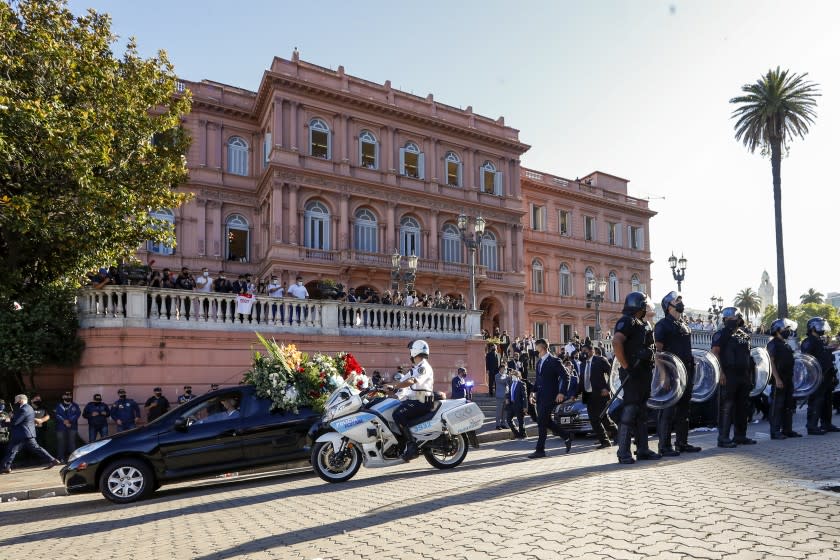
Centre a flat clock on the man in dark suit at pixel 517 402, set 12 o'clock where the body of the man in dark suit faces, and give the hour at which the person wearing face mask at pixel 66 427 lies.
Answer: The person wearing face mask is roughly at 1 o'clock from the man in dark suit.

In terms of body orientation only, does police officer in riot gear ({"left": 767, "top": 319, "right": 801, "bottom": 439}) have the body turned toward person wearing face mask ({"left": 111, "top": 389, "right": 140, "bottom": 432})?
no

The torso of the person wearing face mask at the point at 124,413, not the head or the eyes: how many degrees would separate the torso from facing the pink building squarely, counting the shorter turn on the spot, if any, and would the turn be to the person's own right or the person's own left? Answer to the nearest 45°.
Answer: approximately 135° to the person's own left

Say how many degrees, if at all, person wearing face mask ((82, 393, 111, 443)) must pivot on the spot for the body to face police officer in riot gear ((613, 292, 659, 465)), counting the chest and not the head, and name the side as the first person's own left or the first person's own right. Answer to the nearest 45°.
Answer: approximately 45° to the first person's own left

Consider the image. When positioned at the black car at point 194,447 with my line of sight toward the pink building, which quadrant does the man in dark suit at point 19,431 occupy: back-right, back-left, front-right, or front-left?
front-left

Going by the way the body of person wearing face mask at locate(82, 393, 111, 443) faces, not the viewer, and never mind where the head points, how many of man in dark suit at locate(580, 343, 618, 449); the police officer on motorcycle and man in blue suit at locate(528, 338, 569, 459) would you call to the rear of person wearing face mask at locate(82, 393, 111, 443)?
0

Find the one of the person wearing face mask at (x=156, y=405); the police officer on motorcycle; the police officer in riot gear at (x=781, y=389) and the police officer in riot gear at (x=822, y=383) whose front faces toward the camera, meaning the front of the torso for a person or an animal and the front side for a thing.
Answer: the person wearing face mask

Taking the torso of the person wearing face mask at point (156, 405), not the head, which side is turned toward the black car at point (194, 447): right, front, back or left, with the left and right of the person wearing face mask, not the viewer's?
front

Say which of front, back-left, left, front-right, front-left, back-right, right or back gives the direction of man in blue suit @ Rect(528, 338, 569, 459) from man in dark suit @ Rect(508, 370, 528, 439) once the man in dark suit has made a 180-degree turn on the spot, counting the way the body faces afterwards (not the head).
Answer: back-right

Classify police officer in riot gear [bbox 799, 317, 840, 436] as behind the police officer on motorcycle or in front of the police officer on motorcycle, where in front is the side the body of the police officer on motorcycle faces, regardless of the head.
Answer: behind

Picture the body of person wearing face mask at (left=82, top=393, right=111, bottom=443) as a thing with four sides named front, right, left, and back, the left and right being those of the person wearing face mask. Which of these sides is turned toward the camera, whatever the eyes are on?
front

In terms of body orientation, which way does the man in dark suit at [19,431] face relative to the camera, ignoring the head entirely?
to the viewer's left

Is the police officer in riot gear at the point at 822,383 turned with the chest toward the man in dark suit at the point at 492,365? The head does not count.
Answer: no

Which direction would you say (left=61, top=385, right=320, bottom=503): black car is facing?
to the viewer's left

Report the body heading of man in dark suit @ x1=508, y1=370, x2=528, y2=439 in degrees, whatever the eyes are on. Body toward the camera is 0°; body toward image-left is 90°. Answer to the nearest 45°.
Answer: approximately 45°

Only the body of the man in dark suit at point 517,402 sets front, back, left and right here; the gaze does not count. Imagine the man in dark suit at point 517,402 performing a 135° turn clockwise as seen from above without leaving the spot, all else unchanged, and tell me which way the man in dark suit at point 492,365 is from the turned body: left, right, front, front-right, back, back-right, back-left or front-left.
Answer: front

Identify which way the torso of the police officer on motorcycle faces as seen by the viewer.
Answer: to the viewer's left
